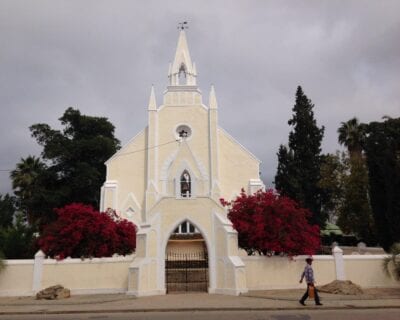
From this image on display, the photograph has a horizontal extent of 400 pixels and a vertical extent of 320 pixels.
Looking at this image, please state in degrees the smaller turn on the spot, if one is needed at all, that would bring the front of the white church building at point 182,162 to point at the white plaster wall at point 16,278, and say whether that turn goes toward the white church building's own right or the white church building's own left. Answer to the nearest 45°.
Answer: approximately 45° to the white church building's own right

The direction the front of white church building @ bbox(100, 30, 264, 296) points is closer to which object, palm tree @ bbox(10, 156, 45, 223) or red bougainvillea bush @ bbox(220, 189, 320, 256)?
the red bougainvillea bush

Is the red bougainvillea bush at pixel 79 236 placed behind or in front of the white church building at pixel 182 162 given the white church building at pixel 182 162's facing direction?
in front

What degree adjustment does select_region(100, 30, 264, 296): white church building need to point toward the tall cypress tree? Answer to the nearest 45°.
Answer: approximately 90° to its left

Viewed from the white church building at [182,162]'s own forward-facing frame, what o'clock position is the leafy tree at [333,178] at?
The leafy tree is roughly at 9 o'clock from the white church building.

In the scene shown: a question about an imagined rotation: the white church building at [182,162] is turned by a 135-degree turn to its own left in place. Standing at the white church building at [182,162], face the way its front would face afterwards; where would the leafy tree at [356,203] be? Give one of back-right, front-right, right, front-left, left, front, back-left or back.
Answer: front-right

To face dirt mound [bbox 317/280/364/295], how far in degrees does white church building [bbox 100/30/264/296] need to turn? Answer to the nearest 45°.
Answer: approximately 45° to its left

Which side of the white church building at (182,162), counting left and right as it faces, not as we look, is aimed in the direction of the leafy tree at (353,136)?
left

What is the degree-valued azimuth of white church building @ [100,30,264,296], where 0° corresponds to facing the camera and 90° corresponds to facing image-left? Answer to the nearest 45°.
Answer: approximately 0°

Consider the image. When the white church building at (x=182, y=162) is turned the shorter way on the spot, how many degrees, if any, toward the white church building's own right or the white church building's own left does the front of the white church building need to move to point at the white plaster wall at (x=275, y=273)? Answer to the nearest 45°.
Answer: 0° — it already faces it

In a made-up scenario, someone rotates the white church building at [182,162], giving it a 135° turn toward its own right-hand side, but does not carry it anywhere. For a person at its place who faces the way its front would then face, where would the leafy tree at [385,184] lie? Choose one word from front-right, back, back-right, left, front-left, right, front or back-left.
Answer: back

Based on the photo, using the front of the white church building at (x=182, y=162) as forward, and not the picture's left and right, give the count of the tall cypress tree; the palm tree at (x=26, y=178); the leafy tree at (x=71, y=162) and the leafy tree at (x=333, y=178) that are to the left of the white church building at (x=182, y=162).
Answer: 2
